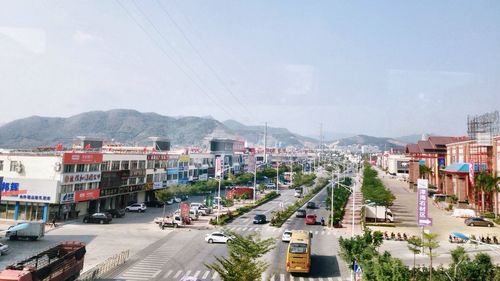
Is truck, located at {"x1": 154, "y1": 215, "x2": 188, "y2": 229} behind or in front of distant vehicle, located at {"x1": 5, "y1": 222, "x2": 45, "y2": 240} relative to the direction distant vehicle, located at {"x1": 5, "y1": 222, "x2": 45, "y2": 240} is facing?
behind

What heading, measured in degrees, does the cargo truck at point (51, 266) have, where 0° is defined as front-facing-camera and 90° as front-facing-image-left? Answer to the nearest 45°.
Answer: approximately 45°

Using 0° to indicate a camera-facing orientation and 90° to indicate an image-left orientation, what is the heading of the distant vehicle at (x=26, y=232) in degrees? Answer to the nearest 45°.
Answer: approximately 90°

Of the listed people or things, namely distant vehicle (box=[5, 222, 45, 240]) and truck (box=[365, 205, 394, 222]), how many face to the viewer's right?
1

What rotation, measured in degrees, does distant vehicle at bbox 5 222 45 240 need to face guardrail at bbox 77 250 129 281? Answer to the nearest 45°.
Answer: approximately 90° to its left

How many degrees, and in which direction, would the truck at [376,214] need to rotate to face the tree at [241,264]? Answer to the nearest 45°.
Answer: approximately 90° to its right
